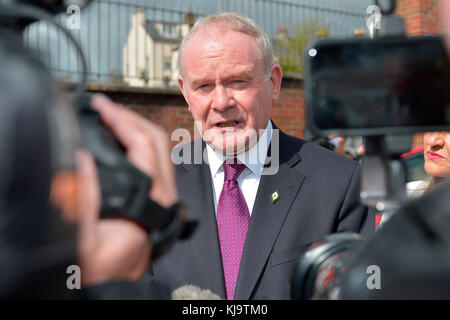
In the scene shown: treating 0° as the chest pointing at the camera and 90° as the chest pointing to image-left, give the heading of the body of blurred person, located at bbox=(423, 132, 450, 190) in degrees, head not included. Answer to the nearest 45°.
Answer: approximately 45°

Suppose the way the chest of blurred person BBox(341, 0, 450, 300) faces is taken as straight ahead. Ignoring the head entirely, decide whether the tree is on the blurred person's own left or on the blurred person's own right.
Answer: on the blurred person's own right

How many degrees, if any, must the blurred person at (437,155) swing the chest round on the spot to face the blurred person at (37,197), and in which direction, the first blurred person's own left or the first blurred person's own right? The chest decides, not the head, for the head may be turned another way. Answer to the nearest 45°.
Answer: approximately 45° to the first blurred person's own left

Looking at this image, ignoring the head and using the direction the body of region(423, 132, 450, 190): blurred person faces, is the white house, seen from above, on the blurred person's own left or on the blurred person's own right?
on the blurred person's own right
